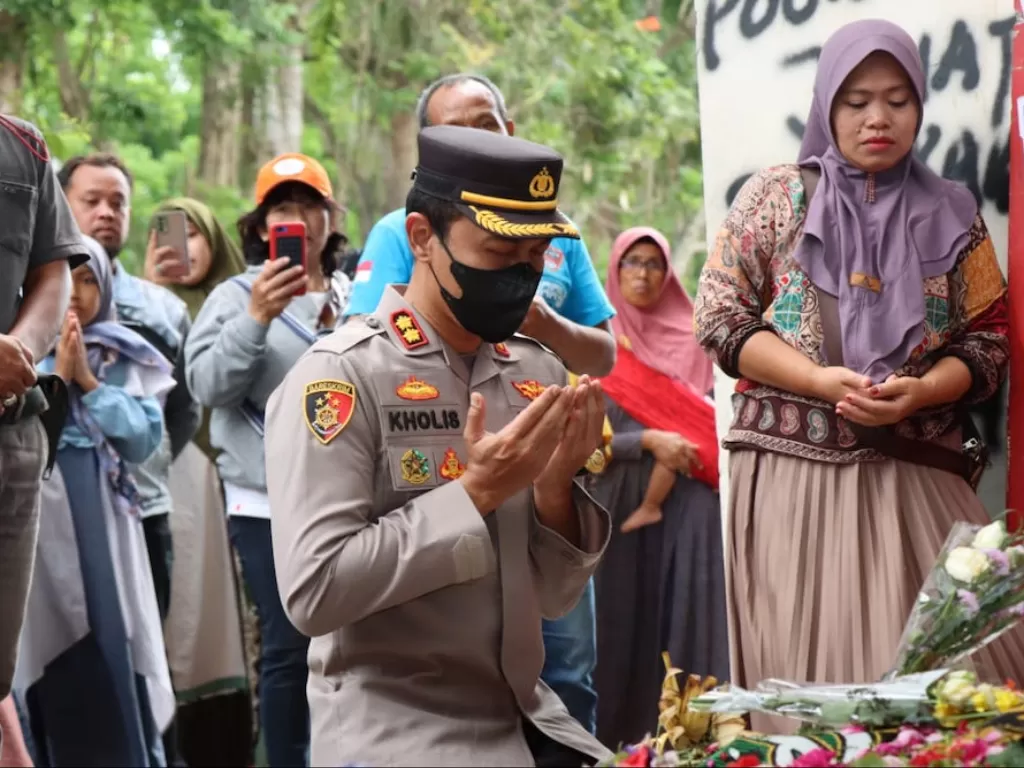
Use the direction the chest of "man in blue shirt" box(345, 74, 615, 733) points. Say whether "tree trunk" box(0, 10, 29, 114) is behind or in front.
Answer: behind

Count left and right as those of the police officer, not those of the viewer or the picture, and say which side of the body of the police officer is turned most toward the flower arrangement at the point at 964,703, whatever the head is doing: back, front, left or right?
front

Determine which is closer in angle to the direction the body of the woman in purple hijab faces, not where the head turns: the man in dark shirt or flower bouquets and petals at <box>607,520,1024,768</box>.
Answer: the flower bouquets and petals

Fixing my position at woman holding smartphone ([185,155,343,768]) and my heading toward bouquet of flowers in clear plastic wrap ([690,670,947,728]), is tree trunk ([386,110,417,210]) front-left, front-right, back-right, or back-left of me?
back-left

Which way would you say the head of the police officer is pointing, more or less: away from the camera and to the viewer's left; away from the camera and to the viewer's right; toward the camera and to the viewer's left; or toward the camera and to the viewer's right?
toward the camera and to the viewer's right

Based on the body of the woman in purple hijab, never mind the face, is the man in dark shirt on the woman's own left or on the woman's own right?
on the woman's own right

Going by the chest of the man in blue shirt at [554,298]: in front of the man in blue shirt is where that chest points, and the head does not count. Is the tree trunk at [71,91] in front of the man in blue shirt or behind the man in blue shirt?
behind

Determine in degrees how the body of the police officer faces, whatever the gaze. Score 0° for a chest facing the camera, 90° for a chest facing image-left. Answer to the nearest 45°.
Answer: approximately 315°

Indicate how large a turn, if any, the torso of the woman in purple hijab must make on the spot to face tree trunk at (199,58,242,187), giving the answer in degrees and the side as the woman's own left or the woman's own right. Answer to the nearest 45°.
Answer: approximately 135° to the woman's own right

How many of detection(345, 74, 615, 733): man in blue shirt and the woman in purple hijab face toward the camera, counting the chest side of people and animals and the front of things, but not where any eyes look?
2

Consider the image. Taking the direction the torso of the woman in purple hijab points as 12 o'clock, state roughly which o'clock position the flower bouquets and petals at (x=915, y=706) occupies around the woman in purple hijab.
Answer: The flower bouquets and petals is roughly at 12 o'clock from the woman in purple hijab.

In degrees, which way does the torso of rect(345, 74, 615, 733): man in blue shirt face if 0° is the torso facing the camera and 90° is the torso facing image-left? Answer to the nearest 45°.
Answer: approximately 0°
